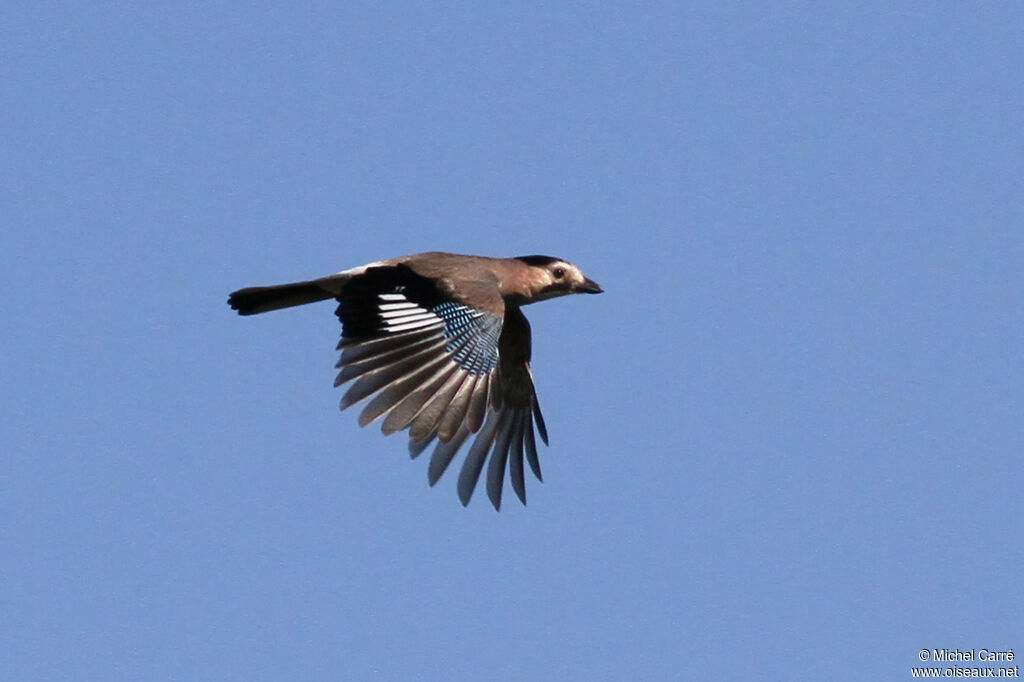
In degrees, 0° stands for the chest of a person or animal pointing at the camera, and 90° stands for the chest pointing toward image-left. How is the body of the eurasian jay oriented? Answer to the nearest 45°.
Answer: approximately 270°
